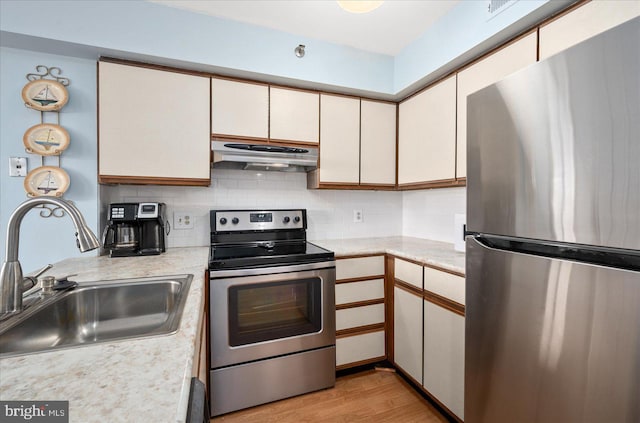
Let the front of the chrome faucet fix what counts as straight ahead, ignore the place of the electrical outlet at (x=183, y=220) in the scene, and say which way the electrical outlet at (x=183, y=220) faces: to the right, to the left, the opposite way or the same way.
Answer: to the right

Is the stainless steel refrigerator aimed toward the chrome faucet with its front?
yes

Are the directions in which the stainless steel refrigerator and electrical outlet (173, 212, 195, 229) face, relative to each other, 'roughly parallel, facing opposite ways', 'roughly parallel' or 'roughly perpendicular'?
roughly perpendicular

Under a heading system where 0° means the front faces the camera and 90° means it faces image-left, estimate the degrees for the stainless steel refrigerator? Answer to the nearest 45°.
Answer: approximately 45°

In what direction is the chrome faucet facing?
to the viewer's right

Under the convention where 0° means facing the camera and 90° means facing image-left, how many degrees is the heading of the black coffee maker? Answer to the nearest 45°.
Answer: approximately 0°

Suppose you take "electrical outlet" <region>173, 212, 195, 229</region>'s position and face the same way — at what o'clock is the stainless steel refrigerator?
The stainless steel refrigerator is roughly at 11 o'clock from the electrical outlet.

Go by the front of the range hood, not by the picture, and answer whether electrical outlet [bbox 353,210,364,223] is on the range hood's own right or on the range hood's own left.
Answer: on the range hood's own left
